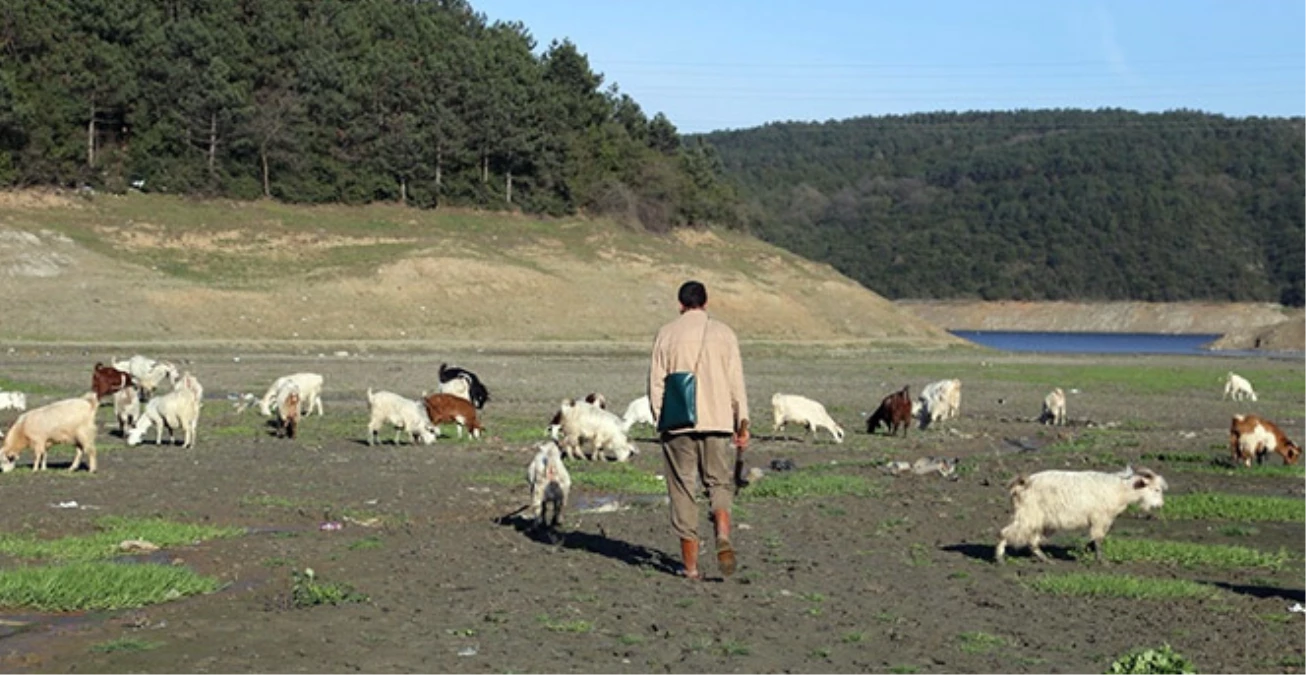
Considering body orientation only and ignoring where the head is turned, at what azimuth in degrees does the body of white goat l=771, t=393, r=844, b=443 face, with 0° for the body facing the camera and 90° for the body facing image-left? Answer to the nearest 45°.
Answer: approximately 270°

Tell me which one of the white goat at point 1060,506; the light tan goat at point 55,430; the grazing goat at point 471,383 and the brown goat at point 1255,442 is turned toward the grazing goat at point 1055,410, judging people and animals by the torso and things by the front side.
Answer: the grazing goat at point 471,383

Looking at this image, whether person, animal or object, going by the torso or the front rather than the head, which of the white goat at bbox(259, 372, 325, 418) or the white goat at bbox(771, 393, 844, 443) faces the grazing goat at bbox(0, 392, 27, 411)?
the white goat at bbox(259, 372, 325, 418)

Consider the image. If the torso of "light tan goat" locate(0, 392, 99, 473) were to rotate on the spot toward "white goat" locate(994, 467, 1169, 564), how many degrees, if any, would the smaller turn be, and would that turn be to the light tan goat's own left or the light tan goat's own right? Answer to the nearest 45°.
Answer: approximately 135° to the light tan goat's own left

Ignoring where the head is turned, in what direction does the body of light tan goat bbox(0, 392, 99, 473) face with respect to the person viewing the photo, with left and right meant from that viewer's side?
facing to the left of the viewer

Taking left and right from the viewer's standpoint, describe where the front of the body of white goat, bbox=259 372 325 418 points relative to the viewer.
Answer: facing to the left of the viewer

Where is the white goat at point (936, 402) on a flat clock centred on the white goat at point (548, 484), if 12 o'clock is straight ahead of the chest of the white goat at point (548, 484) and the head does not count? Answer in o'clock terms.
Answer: the white goat at point (936, 402) is roughly at 1 o'clock from the white goat at point (548, 484).

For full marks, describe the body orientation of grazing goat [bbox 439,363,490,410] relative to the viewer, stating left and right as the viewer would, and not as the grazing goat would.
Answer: facing to the right of the viewer

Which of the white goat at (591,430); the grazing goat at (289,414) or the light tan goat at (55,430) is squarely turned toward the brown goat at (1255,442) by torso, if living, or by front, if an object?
the white goat at (591,430)

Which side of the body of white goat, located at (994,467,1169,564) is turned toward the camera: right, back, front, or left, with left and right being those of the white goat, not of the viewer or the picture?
right

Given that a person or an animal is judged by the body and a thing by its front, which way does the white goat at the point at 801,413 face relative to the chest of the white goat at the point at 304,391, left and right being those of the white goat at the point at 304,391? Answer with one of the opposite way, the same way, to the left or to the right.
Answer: the opposite way

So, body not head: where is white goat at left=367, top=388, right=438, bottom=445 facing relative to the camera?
to the viewer's right
